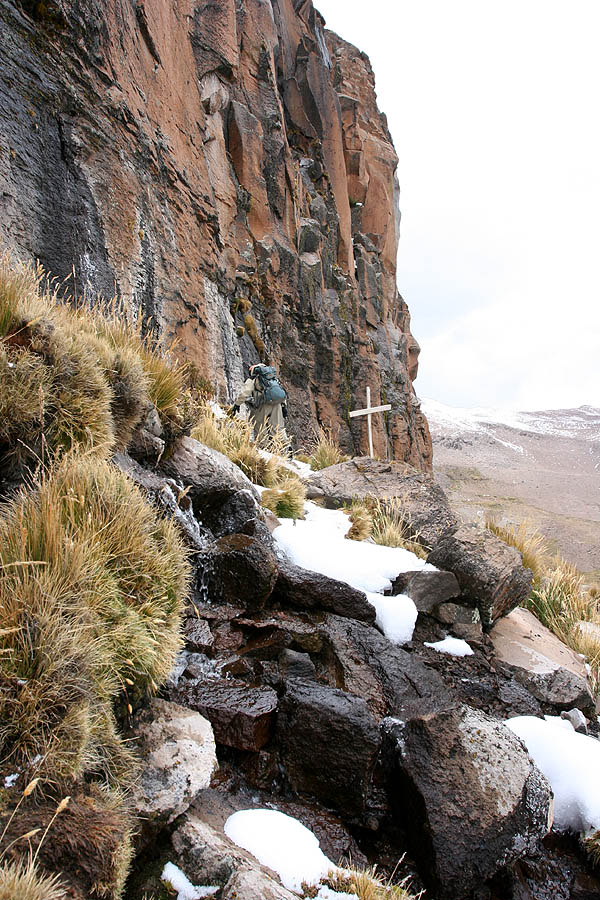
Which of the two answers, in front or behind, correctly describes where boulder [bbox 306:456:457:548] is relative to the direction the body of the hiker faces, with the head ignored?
behind

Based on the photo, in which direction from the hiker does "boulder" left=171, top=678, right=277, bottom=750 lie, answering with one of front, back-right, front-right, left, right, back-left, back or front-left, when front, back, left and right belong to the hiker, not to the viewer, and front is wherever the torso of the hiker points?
back-left

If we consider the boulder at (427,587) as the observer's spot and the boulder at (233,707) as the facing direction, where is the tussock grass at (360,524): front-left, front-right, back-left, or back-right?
back-right

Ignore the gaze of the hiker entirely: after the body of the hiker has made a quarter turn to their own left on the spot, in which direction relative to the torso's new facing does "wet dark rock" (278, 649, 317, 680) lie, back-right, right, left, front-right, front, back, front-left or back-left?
front-left

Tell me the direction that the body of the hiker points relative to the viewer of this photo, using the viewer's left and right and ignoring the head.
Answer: facing away from the viewer and to the left of the viewer

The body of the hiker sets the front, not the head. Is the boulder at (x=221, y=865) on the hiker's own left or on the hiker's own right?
on the hiker's own left

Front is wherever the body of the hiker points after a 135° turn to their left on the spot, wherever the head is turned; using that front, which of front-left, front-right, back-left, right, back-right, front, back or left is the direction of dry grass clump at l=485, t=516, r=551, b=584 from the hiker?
front-left

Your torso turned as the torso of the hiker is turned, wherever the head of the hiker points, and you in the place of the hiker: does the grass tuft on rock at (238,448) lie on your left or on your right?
on your left

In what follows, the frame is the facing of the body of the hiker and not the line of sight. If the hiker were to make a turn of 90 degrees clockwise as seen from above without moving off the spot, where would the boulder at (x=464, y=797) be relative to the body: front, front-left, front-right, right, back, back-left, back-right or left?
back-right

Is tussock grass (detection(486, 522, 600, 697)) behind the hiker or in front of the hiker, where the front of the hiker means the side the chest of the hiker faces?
behind

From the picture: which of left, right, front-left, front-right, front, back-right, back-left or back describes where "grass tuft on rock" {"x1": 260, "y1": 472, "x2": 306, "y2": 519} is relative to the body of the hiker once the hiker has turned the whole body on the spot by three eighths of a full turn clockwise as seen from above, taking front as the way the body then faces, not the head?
right

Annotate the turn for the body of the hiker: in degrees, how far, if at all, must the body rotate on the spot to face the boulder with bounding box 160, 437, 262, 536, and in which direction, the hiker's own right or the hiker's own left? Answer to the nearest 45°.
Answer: approximately 135° to the hiker's own left

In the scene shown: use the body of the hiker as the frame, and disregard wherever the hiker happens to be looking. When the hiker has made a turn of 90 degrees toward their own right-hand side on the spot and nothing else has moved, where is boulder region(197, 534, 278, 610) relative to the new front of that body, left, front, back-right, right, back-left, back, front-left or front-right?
back-right
